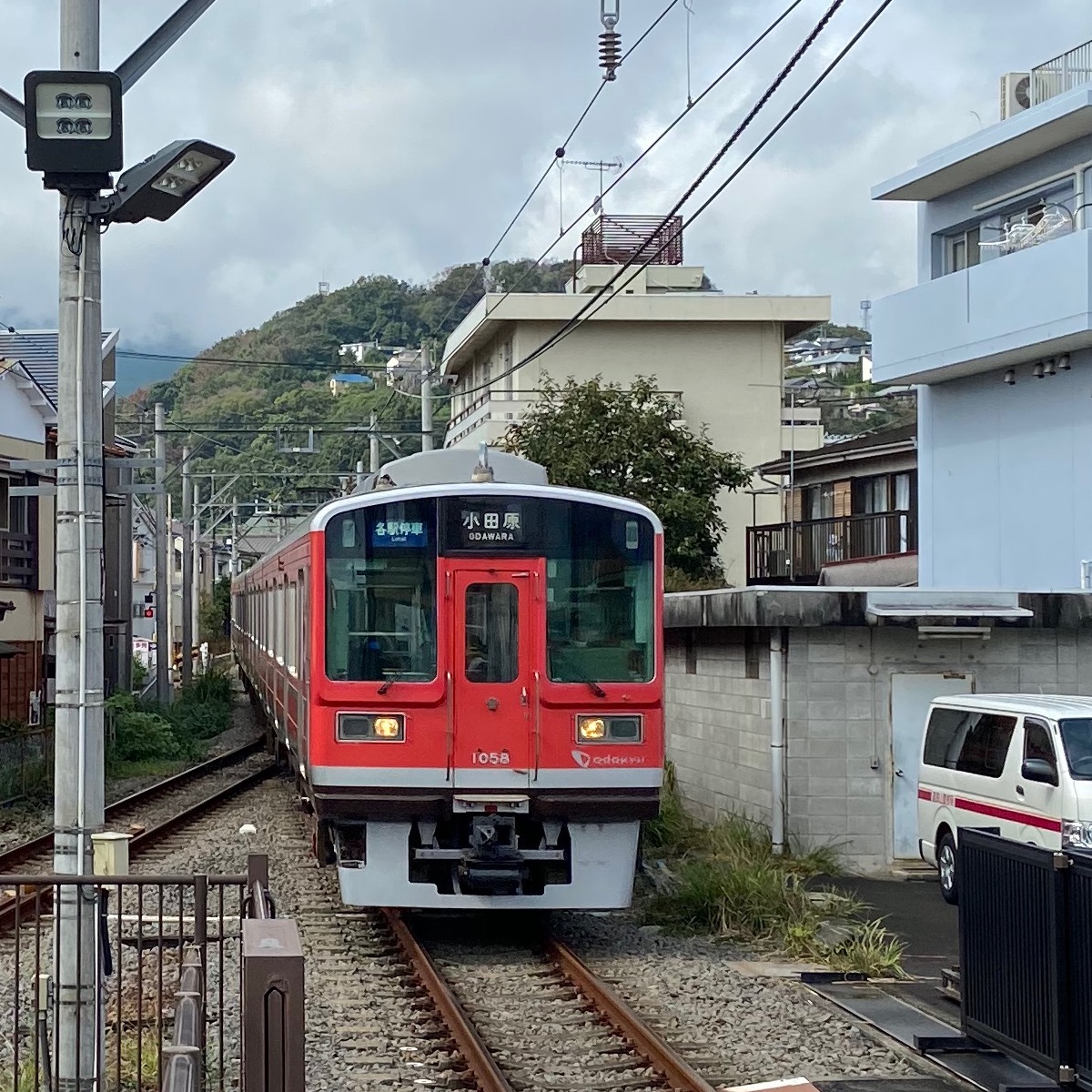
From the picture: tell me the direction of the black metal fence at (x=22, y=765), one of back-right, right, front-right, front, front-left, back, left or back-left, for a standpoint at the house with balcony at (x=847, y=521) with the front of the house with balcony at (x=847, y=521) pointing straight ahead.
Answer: front

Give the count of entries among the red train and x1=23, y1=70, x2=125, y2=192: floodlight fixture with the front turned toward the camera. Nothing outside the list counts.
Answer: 2

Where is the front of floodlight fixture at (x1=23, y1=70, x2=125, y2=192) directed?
toward the camera

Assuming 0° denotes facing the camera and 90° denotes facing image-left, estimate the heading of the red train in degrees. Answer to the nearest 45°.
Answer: approximately 0°

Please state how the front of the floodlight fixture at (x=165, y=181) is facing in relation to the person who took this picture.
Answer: facing the viewer and to the right of the viewer

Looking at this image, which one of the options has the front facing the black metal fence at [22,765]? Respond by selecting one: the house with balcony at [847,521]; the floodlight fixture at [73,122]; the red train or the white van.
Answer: the house with balcony

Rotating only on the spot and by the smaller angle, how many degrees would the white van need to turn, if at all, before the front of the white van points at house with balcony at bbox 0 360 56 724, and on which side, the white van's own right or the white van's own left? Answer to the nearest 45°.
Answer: approximately 180°

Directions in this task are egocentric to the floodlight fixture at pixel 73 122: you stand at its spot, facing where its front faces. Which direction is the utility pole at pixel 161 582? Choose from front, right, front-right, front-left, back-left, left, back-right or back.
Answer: back

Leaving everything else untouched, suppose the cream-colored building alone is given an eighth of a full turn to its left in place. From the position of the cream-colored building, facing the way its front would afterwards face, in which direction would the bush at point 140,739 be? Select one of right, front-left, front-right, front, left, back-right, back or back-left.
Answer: front
